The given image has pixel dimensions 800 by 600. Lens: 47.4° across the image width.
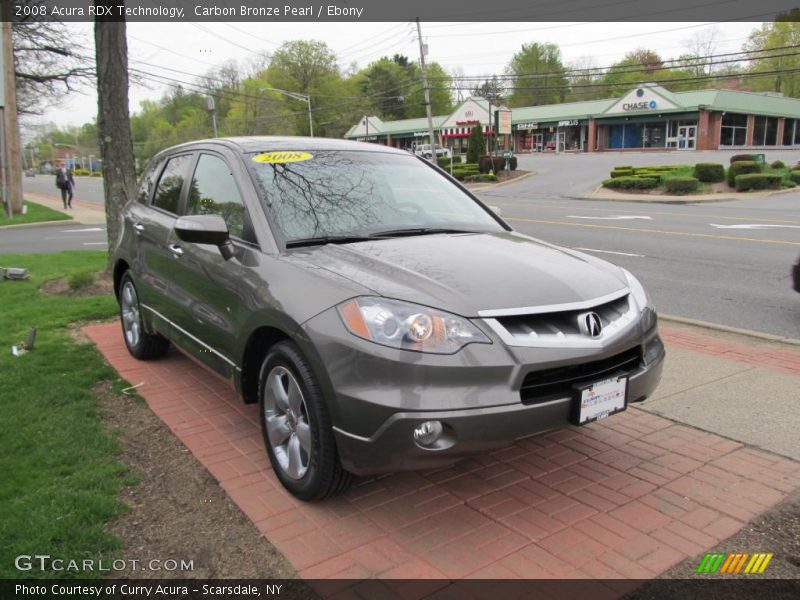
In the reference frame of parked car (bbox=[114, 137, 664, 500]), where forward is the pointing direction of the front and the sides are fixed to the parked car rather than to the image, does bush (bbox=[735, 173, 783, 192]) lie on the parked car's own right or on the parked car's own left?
on the parked car's own left

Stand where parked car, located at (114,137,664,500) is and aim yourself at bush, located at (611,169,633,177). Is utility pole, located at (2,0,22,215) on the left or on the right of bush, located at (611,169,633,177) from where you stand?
left

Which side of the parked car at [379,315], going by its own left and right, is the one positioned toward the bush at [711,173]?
left

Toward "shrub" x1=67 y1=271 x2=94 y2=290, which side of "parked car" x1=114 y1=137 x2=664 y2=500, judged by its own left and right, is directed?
back

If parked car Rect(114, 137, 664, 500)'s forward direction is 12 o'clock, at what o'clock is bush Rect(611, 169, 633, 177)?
The bush is roughly at 8 o'clock from the parked car.

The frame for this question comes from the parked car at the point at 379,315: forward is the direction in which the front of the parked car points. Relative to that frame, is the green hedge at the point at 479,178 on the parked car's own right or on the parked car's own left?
on the parked car's own left

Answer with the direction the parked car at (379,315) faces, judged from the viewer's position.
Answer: facing the viewer and to the right of the viewer

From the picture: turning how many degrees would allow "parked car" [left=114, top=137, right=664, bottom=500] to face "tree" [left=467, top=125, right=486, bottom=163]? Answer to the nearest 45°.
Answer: approximately 135° to its left

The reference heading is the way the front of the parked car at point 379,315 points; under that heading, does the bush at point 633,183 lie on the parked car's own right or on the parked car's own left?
on the parked car's own left
